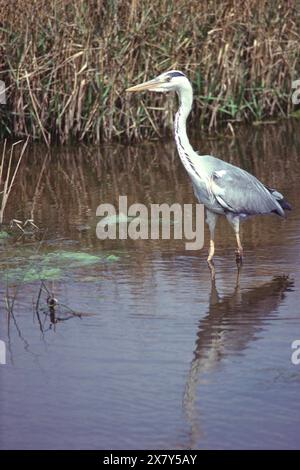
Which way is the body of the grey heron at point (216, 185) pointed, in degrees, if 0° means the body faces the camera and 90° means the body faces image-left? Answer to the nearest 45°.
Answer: approximately 90°
